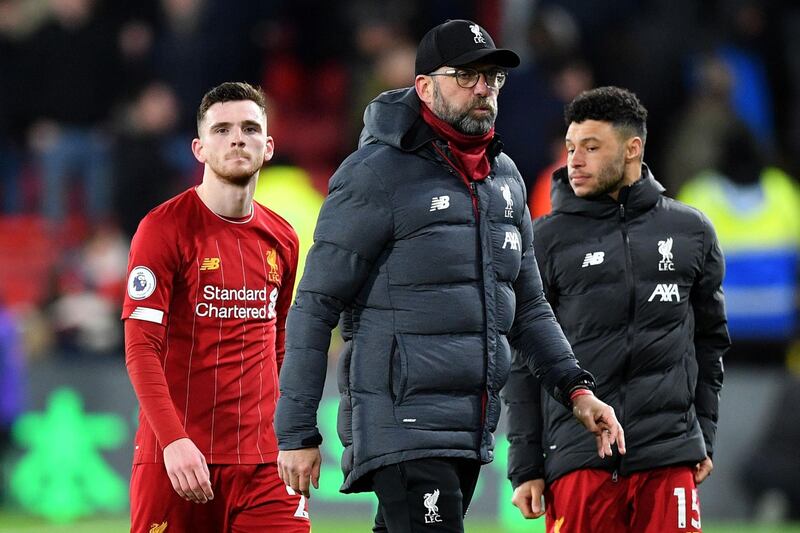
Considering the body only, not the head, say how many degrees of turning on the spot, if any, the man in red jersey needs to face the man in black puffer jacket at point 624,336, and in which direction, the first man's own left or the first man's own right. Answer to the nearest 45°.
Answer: approximately 45° to the first man's own left

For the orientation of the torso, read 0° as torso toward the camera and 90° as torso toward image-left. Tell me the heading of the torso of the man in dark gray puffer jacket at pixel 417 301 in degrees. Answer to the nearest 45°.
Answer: approximately 315°

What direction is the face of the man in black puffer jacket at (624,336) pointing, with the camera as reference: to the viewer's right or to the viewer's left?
to the viewer's left

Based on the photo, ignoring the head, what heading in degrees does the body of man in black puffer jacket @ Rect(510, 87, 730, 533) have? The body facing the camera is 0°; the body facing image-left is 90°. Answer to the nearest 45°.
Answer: approximately 0°

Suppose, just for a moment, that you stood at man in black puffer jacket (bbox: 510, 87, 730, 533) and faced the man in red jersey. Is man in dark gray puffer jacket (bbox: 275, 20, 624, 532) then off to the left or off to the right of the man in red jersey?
left

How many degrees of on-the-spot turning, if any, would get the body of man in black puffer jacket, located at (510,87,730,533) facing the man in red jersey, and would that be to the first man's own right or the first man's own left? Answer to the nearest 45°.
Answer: approximately 90° to the first man's own right

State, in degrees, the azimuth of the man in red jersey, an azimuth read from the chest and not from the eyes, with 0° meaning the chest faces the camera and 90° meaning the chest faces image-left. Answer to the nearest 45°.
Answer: approximately 315°

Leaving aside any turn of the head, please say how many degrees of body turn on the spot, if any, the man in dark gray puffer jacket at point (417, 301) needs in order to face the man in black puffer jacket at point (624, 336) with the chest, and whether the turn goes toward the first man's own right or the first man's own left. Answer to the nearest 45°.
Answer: approximately 90° to the first man's own left
